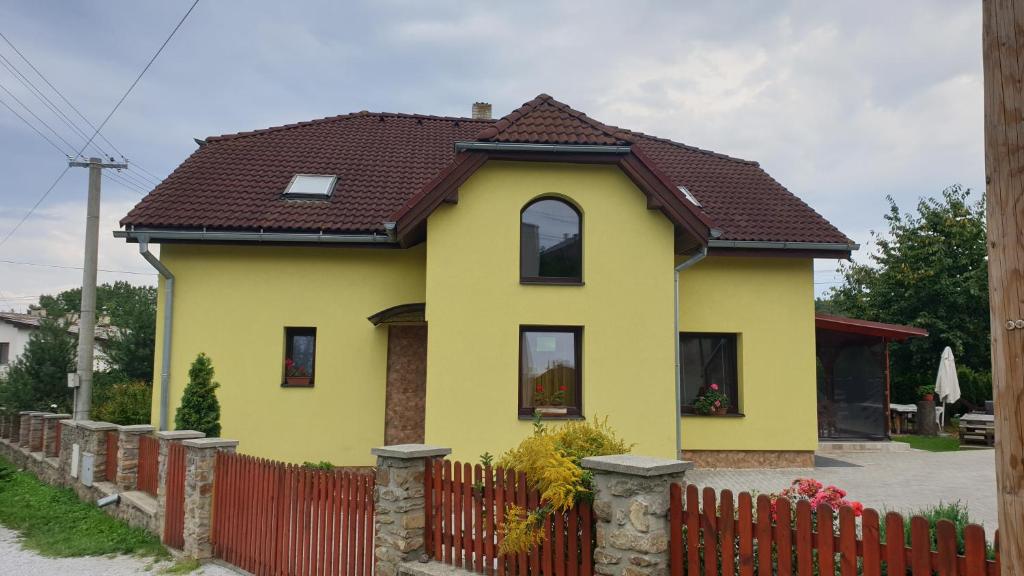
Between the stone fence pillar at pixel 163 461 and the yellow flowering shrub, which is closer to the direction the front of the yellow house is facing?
the yellow flowering shrub

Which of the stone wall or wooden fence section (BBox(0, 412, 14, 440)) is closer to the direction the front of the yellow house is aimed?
the stone wall

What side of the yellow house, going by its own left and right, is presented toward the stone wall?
right

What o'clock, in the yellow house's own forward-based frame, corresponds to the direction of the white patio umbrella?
The white patio umbrella is roughly at 8 o'clock from the yellow house.

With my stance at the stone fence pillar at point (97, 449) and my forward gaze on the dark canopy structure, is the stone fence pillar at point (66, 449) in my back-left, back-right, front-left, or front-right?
back-left

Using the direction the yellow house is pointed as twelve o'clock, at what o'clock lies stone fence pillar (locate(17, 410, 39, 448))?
The stone fence pillar is roughly at 4 o'clock from the yellow house.

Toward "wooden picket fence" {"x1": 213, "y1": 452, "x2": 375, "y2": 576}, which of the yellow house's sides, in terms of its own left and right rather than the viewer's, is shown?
front

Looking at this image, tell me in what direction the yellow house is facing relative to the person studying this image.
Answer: facing the viewer

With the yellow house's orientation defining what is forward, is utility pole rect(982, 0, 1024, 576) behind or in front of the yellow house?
in front

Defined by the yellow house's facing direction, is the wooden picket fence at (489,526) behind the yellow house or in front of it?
in front

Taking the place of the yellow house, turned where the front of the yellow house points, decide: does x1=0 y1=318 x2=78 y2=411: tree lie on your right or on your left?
on your right

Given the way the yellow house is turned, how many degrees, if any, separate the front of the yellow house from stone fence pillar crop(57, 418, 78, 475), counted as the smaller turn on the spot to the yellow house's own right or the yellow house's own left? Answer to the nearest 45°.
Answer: approximately 90° to the yellow house's own right

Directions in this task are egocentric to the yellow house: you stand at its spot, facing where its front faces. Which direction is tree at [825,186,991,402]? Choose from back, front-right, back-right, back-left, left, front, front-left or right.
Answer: back-left
